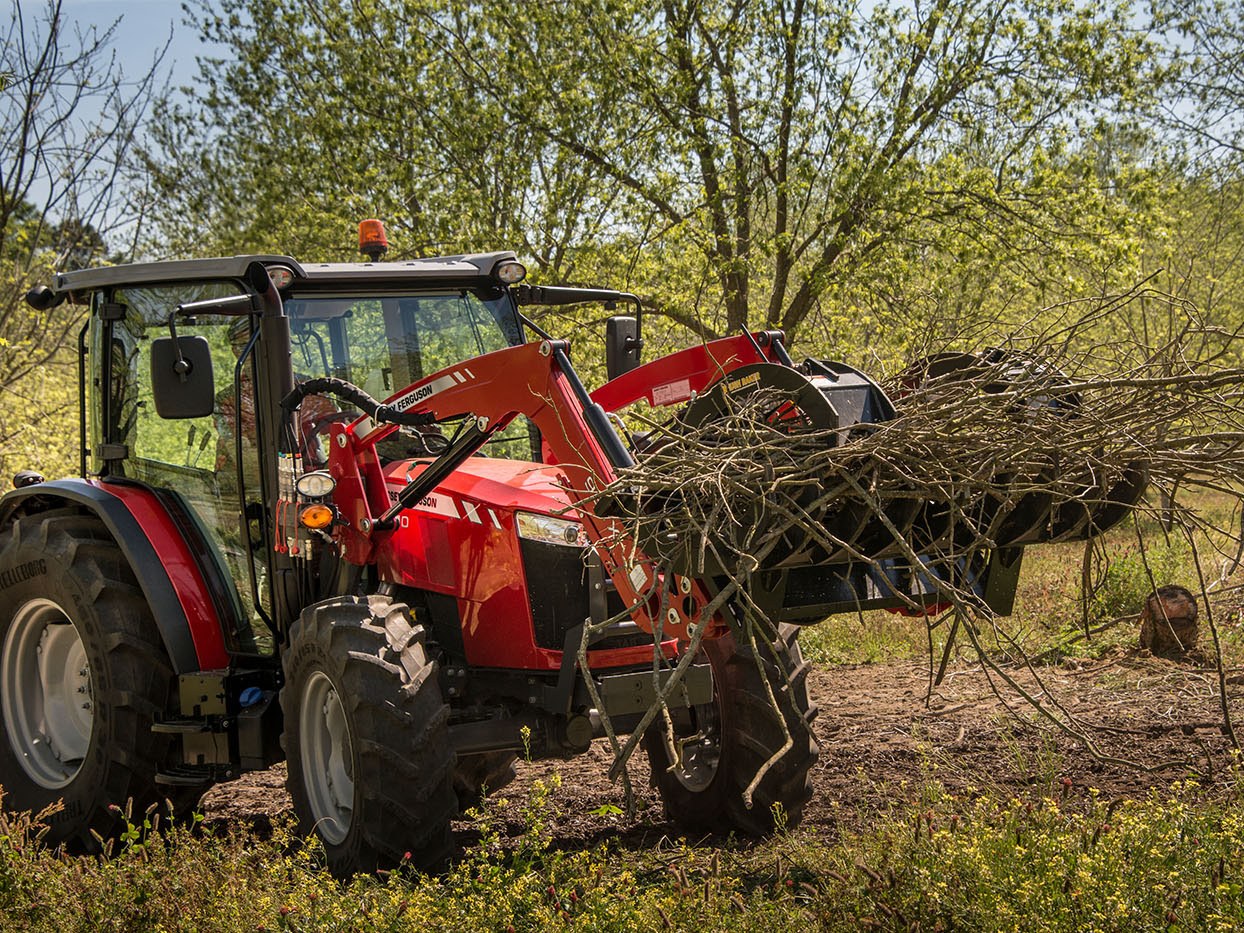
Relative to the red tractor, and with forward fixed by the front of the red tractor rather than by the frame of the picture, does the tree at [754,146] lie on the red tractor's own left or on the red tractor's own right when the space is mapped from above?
on the red tractor's own left

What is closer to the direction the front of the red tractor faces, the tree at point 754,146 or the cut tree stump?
the cut tree stump

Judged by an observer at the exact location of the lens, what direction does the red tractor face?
facing the viewer and to the right of the viewer

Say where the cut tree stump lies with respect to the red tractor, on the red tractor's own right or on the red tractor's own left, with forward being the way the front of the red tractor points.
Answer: on the red tractor's own left

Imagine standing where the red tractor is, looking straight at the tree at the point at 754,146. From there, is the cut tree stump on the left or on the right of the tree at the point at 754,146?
right
